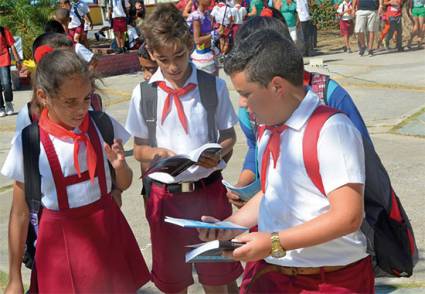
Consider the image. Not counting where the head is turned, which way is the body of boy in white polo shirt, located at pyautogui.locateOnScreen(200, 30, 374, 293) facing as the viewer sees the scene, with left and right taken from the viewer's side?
facing the viewer and to the left of the viewer

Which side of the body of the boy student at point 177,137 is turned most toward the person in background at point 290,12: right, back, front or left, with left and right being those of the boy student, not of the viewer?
back

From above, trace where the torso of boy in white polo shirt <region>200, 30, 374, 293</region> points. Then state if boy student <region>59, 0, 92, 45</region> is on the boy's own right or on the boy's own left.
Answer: on the boy's own right

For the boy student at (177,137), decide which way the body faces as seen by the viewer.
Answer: toward the camera

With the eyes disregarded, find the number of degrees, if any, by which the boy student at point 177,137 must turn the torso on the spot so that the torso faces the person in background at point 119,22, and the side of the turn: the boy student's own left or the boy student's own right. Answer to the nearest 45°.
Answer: approximately 180°

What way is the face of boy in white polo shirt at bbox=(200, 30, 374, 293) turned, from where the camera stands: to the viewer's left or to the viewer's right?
to the viewer's left

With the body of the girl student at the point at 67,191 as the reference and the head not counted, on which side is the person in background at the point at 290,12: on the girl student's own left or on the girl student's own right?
on the girl student's own left

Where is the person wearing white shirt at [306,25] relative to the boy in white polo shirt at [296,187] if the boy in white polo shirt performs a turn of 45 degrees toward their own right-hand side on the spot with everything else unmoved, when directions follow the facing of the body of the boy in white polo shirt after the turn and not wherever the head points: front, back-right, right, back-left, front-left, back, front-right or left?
right

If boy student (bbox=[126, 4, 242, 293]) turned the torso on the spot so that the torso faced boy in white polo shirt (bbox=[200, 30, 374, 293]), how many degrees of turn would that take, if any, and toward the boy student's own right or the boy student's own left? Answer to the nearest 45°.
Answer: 0° — they already face them

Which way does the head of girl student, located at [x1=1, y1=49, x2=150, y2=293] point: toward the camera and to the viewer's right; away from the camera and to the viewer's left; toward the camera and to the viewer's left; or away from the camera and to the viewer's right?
toward the camera and to the viewer's right
